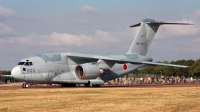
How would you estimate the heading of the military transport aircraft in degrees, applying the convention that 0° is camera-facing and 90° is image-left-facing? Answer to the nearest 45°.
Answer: approximately 45°
